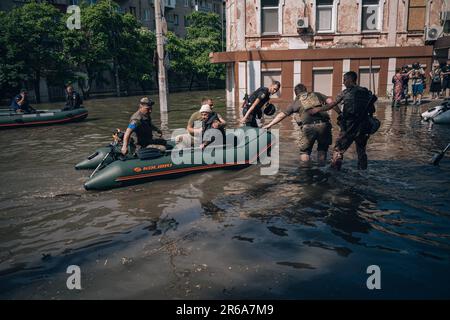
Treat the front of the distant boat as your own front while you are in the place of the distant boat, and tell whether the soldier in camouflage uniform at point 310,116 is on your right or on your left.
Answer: on your right

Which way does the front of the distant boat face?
to the viewer's right

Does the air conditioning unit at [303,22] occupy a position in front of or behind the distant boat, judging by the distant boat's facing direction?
in front

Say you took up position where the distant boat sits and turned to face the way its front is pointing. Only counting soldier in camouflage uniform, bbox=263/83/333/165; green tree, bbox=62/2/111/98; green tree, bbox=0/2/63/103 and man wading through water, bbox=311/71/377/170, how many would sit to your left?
2

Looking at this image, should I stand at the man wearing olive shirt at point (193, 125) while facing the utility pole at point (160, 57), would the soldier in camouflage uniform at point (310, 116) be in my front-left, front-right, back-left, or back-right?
back-right

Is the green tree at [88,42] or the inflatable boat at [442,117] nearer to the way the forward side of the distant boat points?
the inflatable boat

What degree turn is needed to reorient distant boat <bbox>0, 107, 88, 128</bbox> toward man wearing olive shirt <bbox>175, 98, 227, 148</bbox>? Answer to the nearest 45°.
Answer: approximately 90° to its right

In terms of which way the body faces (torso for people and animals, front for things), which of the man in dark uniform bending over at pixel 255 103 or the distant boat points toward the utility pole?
the distant boat

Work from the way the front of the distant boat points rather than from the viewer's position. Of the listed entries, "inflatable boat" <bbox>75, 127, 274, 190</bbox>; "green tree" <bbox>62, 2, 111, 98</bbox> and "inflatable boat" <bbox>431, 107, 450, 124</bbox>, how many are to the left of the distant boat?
1
